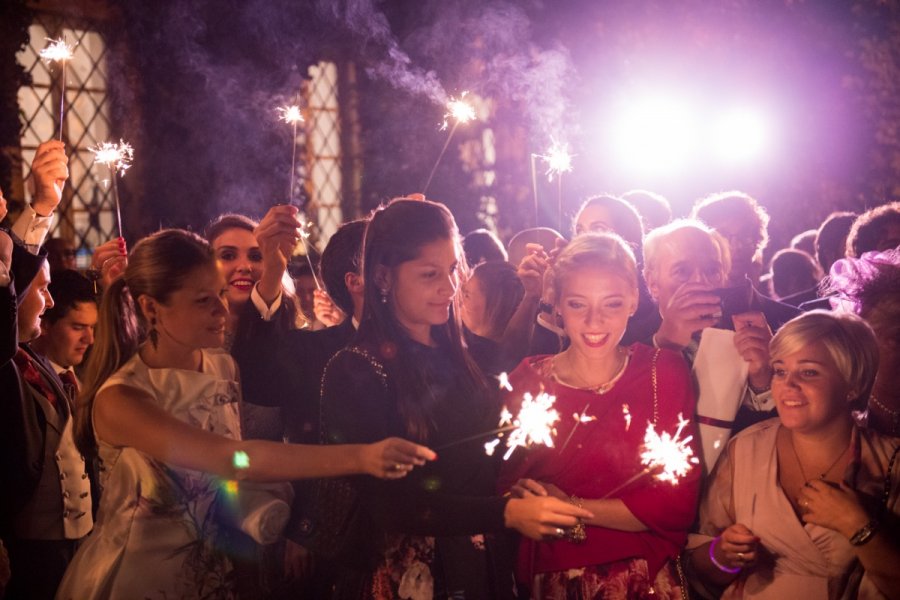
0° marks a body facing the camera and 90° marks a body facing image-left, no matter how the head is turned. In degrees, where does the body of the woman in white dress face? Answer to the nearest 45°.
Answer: approximately 315°

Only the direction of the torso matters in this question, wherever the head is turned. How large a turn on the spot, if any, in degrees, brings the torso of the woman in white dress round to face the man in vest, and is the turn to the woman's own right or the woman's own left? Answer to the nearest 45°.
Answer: approximately 180°

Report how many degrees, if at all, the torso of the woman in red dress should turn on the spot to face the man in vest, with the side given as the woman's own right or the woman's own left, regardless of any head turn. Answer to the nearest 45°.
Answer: approximately 90° to the woman's own right

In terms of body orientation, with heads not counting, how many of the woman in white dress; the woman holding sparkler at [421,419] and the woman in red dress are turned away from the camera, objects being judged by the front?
0

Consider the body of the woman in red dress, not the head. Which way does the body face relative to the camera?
toward the camera

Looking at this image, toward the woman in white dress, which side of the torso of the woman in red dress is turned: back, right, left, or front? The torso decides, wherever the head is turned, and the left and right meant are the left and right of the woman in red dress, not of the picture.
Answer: right

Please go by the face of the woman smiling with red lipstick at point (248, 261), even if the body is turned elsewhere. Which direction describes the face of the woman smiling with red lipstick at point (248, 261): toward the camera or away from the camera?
toward the camera

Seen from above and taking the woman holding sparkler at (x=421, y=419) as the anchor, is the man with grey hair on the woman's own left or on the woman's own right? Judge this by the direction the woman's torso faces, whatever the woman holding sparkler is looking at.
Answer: on the woman's own left

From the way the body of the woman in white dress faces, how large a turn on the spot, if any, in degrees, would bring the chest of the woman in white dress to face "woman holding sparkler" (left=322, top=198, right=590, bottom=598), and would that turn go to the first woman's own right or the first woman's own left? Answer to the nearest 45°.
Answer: approximately 45° to the first woman's own left

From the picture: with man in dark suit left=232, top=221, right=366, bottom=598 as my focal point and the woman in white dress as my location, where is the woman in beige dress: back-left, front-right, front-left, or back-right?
front-right
